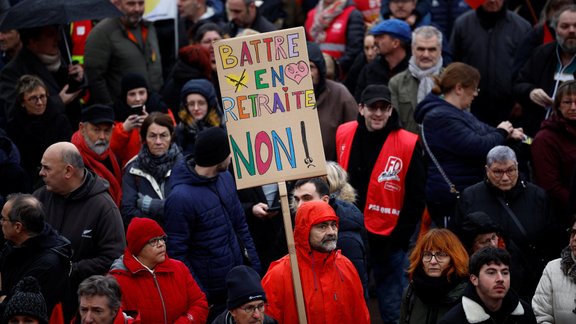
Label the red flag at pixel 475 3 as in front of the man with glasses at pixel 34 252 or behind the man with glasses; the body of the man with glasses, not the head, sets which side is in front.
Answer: behind

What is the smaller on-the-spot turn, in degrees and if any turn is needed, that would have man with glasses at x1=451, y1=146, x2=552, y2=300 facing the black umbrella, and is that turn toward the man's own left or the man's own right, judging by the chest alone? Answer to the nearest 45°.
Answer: approximately 90° to the man's own right

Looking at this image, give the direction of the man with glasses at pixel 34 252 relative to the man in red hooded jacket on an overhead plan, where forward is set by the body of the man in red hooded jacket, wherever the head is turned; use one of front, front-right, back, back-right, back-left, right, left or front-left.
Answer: back-right

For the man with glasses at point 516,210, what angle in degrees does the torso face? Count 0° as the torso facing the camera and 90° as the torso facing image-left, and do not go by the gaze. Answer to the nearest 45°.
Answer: approximately 0°
